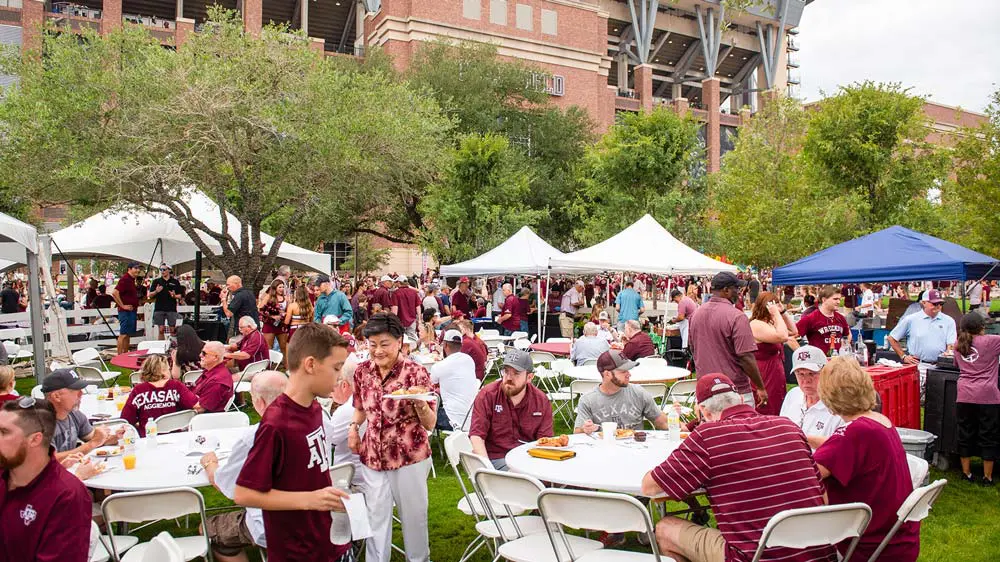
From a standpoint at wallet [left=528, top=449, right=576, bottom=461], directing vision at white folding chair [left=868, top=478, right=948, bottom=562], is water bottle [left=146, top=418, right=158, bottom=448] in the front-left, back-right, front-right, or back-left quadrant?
back-right

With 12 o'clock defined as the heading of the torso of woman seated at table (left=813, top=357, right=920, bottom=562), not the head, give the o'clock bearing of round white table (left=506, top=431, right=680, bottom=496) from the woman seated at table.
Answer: The round white table is roughly at 11 o'clock from the woman seated at table.

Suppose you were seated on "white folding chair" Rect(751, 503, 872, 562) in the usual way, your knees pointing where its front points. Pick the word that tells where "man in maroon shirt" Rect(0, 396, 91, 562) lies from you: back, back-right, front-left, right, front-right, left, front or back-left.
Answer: left

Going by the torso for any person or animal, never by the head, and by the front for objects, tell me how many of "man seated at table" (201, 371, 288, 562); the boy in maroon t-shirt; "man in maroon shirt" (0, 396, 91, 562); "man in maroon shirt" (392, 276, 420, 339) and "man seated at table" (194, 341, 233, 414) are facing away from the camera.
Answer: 1

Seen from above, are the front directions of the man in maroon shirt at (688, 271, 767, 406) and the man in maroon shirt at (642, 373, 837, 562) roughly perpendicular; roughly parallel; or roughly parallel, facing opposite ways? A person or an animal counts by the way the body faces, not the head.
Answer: roughly perpendicular

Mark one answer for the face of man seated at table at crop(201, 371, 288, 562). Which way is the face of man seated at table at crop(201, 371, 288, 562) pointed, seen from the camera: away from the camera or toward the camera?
away from the camera

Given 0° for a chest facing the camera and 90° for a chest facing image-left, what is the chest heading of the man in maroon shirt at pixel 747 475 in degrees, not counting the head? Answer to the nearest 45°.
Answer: approximately 135°

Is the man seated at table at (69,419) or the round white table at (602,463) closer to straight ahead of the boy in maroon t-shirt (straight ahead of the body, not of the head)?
the round white table

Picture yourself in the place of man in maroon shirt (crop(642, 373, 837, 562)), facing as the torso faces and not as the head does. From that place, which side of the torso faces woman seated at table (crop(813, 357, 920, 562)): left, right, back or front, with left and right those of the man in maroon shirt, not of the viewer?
right

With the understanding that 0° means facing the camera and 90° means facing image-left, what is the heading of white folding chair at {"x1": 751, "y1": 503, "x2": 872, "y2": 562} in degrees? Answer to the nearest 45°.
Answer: approximately 135°

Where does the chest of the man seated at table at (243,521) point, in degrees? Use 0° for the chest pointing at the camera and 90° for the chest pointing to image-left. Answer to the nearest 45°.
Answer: approximately 90°

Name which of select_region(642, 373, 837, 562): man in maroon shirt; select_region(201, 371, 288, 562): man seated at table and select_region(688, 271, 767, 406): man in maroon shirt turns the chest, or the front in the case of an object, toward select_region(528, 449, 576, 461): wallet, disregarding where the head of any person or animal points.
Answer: select_region(642, 373, 837, 562): man in maroon shirt

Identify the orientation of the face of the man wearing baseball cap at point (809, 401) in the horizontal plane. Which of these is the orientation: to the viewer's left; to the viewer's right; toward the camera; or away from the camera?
toward the camera
